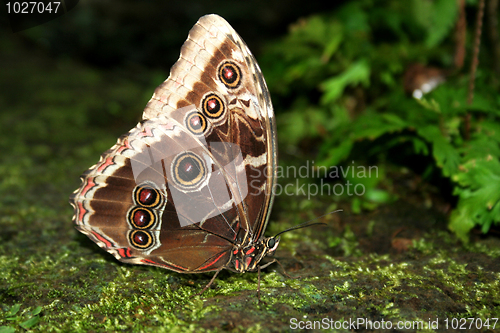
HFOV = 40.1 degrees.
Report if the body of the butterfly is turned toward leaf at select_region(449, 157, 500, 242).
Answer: yes

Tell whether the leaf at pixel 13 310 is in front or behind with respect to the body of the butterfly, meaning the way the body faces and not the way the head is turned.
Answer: behind

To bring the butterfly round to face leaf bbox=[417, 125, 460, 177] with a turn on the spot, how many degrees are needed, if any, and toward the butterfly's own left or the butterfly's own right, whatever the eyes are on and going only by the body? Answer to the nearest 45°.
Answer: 0° — it already faces it

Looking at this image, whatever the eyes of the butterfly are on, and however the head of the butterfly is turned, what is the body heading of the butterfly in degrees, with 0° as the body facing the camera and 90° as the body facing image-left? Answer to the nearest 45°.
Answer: approximately 270°

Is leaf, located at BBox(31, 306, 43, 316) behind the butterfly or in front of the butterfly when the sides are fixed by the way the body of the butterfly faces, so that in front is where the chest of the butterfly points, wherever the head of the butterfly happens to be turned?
behind
